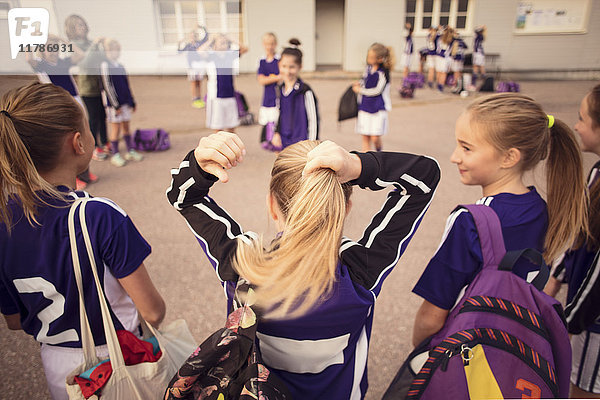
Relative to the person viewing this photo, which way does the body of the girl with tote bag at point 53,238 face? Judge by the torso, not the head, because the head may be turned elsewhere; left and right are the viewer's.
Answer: facing away from the viewer and to the right of the viewer

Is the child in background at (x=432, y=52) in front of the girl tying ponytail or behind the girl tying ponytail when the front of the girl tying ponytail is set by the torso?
in front

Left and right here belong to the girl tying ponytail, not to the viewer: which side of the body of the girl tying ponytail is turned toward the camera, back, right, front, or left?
back

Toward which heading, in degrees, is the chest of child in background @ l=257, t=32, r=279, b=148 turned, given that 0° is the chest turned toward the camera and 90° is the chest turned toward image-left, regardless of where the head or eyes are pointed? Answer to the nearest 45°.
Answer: approximately 0°

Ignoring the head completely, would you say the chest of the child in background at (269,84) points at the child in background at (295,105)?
yes

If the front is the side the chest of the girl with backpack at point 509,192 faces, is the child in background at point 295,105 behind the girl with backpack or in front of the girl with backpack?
in front

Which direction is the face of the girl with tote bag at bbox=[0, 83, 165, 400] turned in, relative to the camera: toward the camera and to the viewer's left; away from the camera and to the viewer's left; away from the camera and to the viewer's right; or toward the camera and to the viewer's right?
away from the camera and to the viewer's right

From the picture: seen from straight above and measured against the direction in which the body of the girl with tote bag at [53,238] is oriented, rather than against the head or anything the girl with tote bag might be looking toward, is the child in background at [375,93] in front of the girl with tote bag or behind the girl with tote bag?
in front

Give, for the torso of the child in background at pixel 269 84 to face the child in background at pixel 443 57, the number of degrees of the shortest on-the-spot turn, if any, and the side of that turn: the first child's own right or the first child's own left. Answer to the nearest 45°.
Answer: approximately 135° to the first child's own left

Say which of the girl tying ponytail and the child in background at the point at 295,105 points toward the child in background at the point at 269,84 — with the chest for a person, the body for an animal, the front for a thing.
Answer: the girl tying ponytail

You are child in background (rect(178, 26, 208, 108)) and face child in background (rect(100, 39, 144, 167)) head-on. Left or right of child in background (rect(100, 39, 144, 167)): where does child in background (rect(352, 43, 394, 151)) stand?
left
